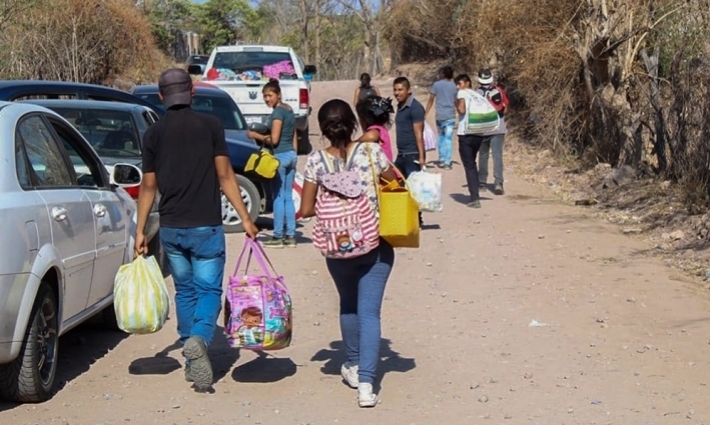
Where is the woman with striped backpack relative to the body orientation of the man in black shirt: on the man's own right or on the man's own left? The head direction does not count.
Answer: on the man's own right

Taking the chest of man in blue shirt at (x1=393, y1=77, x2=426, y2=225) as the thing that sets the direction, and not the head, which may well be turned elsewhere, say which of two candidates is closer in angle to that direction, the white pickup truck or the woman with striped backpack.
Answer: the woman with striped backpack

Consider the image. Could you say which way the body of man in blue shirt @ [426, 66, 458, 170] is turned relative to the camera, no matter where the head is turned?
away from the camera

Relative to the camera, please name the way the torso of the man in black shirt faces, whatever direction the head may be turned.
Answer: away from the camera

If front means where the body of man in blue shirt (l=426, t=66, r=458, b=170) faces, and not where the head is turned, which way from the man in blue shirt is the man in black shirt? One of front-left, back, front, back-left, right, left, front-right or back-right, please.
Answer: back

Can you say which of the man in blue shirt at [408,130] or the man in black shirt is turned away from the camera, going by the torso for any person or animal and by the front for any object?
the man in black shirt

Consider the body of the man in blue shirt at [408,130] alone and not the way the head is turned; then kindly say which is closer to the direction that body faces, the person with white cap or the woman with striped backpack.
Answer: the woman with striped backpack

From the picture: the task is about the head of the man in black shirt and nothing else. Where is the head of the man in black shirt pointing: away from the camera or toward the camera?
away from the camera

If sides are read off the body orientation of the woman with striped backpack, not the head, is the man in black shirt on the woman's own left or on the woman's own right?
on the woman's own left

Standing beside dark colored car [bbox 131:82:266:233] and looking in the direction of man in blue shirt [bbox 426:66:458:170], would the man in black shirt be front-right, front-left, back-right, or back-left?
back-right

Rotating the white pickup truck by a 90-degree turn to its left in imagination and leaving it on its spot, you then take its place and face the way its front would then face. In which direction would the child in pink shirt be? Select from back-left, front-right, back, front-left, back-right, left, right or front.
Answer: left

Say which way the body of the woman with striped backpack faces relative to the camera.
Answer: away from the camera

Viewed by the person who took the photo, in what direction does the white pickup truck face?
facing away from the viewer

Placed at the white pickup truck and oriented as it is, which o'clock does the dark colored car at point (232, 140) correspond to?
The dark colored car is roughly at 6 o'clock from the white pickup truck.
